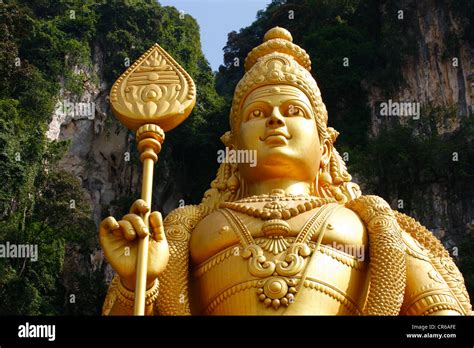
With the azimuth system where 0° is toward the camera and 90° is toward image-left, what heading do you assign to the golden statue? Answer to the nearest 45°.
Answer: approximately 0°
